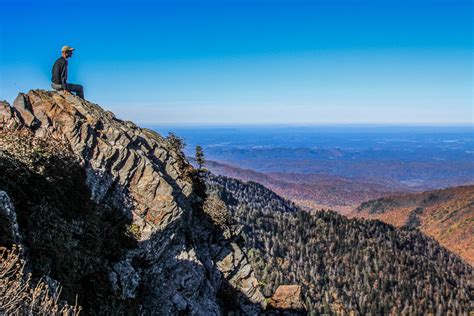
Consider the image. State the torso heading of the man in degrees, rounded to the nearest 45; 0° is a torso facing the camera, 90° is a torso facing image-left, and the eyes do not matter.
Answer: approximately 270°
